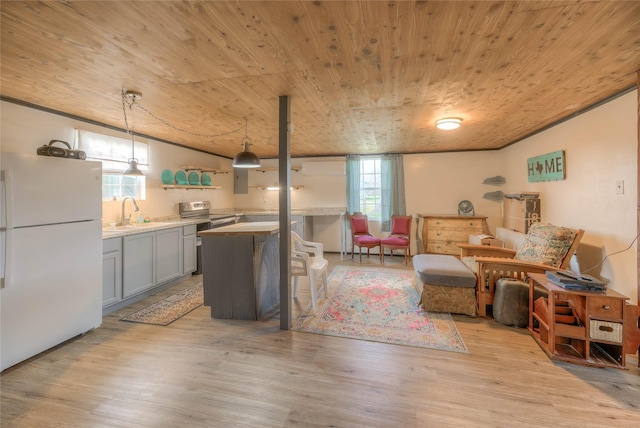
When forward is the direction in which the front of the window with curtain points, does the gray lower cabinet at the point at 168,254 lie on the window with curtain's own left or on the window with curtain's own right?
on the window with curtain's own right

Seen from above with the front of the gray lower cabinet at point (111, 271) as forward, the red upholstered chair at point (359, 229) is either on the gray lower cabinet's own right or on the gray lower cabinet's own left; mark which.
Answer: on the gray lower cabinet's own left

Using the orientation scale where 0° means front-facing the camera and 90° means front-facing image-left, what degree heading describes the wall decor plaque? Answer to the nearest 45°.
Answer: approximately 45°

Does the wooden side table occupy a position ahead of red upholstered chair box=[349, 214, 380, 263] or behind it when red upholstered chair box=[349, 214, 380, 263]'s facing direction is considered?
ahead

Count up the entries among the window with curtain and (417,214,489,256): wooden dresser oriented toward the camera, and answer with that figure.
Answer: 2

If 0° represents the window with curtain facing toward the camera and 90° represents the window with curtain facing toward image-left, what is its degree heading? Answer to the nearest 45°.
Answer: approximately 0°

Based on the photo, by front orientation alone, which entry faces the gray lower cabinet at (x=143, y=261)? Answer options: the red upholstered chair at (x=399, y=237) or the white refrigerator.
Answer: the red upholstered chair

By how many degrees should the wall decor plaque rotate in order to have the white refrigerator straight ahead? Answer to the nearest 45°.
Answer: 0° — it already faces it

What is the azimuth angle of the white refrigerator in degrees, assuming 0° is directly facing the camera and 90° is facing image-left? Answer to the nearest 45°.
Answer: approximately 315°

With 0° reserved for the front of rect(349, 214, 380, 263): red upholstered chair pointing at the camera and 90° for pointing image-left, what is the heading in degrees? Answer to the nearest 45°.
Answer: approximately 315°

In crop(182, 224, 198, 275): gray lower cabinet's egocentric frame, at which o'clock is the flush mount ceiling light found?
The flush mount ceiling light is roughly at 12 o'clock from the gray lower cabinet.

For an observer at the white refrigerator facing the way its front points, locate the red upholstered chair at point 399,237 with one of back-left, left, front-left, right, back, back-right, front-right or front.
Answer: front-left

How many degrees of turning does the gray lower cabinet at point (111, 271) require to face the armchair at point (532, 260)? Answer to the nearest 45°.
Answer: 0° — it already faces it
